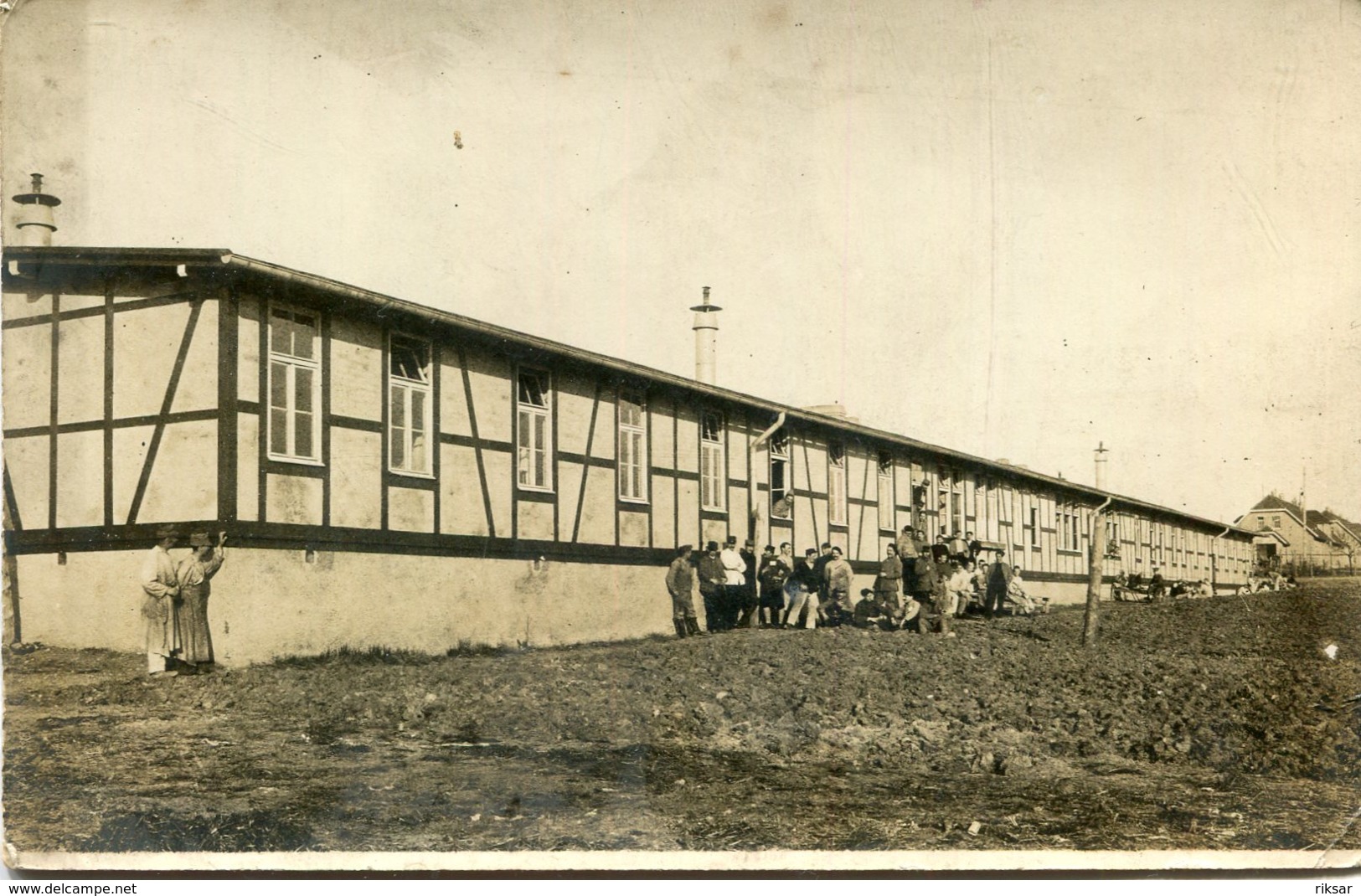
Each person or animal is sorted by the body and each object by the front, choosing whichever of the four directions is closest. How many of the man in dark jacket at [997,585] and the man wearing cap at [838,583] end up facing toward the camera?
2

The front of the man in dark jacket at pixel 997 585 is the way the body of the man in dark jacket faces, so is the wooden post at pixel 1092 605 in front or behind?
in front

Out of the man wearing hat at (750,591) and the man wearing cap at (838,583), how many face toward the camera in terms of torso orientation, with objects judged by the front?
2

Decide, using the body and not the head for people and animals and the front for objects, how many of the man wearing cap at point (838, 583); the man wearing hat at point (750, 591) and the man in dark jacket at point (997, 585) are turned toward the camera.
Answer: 3

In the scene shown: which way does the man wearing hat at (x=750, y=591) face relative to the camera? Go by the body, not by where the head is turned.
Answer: toward the camera

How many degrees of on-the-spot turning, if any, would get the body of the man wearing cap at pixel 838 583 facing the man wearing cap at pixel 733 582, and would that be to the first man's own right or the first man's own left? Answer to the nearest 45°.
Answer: approximately 45° to the first man's own right

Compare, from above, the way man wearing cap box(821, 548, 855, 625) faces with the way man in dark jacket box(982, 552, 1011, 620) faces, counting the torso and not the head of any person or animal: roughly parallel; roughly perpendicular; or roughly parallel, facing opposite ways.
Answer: roughly parallel

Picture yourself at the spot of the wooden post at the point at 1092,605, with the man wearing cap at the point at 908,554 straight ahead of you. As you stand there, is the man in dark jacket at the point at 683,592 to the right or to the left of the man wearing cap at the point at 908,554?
left

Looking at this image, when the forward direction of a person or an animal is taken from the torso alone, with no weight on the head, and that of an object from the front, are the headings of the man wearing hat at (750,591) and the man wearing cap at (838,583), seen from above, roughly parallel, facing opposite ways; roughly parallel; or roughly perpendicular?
roughly parallel

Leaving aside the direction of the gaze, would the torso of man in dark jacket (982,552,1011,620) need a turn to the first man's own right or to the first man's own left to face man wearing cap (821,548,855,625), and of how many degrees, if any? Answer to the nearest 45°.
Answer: approximately 45° to the first man's own right

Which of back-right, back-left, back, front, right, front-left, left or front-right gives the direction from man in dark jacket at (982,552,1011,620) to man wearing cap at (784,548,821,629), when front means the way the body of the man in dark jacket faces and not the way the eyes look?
front-right

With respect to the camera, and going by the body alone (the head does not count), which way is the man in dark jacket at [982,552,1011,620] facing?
toward the camera
